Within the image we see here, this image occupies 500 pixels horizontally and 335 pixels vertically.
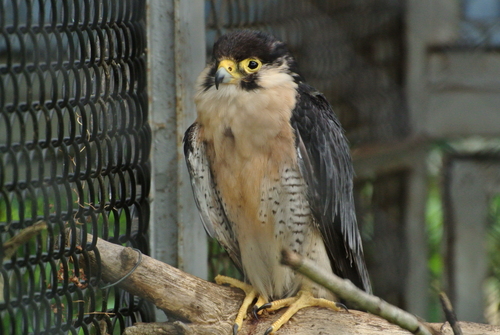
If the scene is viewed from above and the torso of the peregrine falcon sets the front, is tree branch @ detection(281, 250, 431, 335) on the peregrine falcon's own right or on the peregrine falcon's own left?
on the peregrine falcon's own left

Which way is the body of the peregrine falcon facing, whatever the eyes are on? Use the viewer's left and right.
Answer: facing the viewer and to the left of the viewer
